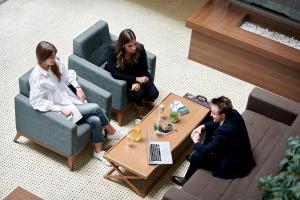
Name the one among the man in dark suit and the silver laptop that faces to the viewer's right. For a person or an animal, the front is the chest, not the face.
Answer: the silver laptop

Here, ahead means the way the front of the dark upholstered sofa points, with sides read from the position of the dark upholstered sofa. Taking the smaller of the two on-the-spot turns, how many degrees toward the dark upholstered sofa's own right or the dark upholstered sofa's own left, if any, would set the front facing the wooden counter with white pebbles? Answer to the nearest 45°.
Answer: approximately 45° to the dark upholstered sofa's own right

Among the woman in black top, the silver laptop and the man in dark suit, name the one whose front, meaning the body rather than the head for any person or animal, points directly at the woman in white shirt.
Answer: the man in dark suit

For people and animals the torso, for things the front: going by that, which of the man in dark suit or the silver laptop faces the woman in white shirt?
the man in dark suit

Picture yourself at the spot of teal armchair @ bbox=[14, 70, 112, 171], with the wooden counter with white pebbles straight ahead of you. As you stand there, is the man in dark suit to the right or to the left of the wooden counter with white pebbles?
right

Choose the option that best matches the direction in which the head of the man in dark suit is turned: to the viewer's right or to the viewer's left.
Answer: to the viewer's left

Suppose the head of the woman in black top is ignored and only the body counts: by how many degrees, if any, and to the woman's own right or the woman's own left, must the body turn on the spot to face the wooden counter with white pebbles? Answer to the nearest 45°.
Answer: approximately 90° to the woman's own left

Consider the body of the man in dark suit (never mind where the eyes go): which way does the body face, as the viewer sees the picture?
to the viewer's left

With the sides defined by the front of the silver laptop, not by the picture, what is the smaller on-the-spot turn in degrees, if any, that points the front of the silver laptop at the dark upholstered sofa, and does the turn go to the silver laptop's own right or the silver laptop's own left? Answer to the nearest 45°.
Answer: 0° — it already faces it

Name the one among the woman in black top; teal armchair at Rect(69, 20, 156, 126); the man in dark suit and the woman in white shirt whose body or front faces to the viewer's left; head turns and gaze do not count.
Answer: the man in dark suit

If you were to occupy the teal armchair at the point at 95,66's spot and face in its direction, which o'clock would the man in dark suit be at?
The man in dark suit is roughly at 12 o'clock from the teal armchair.

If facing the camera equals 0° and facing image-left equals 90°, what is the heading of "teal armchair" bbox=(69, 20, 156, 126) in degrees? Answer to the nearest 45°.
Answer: approximately 315°
